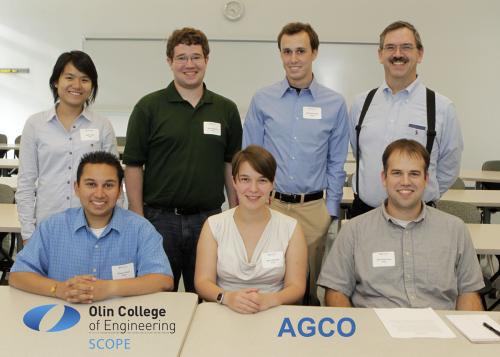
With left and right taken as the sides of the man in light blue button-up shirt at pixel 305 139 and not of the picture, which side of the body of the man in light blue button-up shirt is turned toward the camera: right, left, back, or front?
front

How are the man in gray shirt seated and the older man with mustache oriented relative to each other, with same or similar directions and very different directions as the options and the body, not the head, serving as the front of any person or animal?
same or similar directions

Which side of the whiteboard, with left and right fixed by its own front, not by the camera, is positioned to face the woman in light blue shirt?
front

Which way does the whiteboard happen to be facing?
toward the camera

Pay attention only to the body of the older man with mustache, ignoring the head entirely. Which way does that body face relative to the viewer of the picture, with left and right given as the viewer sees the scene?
facing the viewer

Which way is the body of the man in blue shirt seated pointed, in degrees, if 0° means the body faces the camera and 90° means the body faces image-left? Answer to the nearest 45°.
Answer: approximately 0°

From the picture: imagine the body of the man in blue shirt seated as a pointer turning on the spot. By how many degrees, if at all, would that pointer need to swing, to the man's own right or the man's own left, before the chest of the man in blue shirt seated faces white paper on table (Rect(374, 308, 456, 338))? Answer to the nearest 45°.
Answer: approximately 45° to the man's own left

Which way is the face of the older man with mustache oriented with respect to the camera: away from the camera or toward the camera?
toward the camera

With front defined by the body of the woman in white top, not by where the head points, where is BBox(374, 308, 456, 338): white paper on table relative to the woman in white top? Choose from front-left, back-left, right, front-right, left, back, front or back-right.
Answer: front-left

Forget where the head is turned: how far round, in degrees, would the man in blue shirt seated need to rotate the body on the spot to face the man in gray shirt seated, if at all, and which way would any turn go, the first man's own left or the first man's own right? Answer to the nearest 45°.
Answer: approximately 90° to the first man's own left

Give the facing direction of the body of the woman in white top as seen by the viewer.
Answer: toward the camera

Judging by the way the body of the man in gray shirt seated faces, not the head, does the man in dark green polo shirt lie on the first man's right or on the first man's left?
on the first man's right

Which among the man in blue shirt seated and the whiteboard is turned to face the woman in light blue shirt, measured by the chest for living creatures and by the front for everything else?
the whiteboard
